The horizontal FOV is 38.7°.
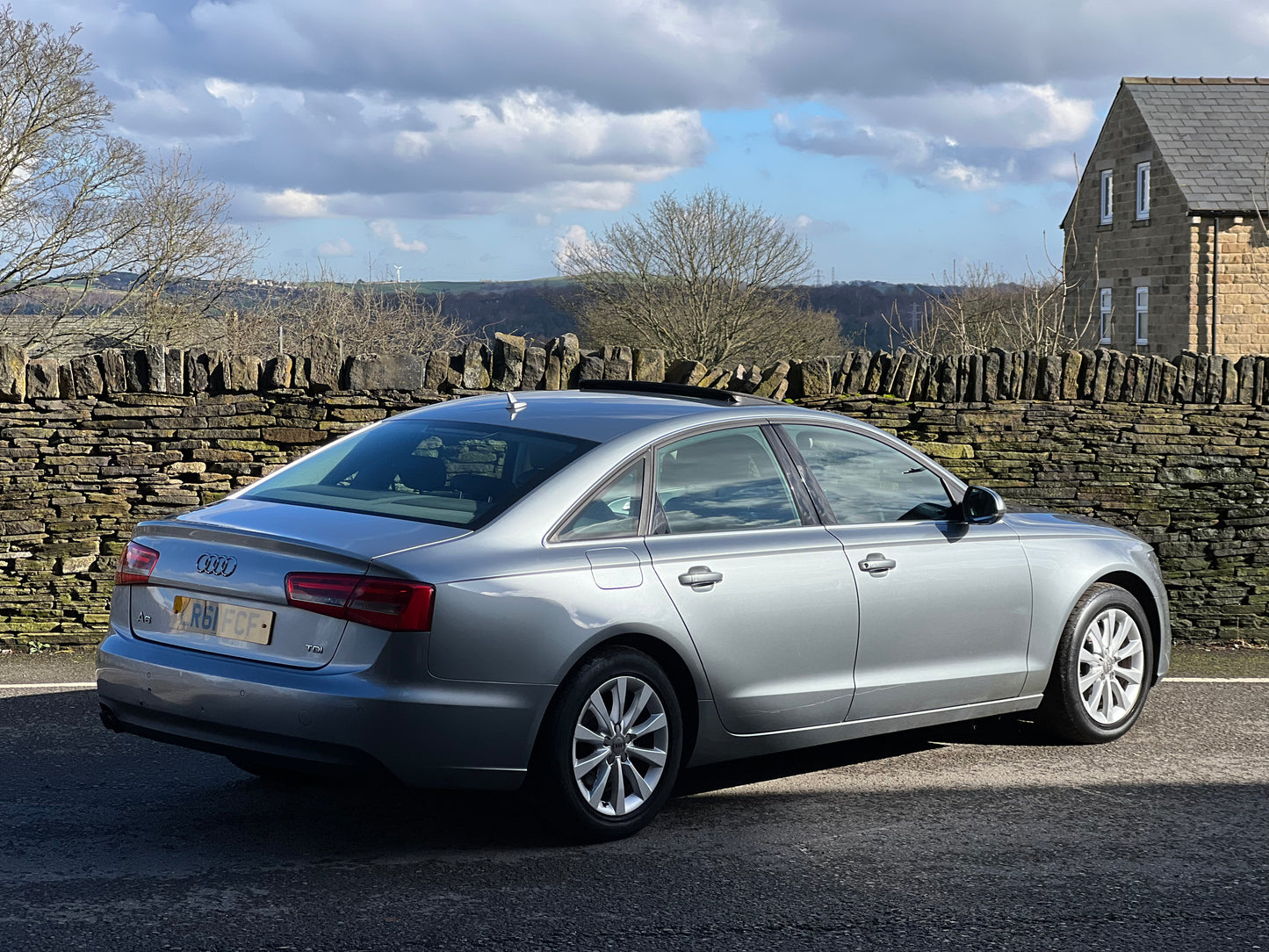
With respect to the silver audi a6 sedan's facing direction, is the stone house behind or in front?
in front

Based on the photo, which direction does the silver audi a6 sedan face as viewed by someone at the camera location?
facing away from the viewer and to the right of the viewer
